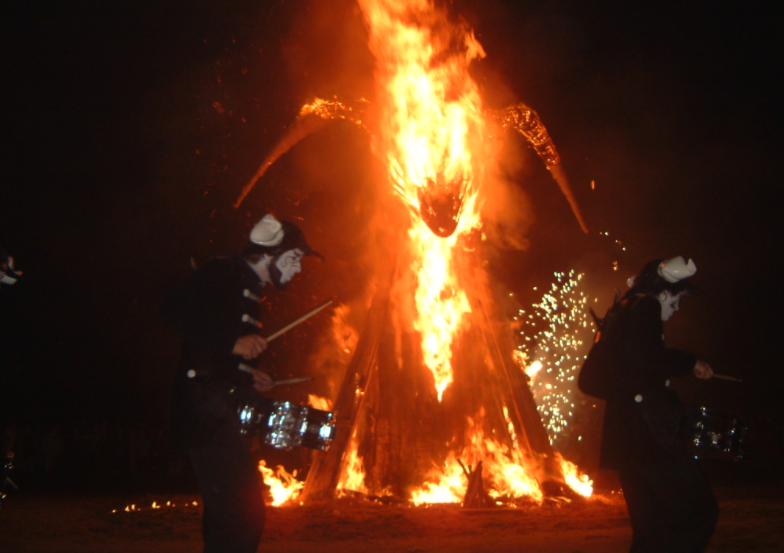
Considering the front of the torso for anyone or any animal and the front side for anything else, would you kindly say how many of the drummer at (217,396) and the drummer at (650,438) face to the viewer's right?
2

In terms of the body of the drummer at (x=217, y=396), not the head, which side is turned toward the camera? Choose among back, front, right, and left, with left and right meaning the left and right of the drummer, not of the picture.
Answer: right

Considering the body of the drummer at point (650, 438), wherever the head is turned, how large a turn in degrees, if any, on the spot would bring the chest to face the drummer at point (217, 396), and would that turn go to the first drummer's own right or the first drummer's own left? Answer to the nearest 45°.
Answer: approximately 135° to the first drummer's own right

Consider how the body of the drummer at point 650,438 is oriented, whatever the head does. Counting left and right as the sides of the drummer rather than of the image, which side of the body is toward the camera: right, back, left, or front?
right

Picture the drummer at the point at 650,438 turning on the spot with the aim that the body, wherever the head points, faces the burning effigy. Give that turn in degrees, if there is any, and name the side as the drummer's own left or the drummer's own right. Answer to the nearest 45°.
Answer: approximately 135° to the drummer's own left

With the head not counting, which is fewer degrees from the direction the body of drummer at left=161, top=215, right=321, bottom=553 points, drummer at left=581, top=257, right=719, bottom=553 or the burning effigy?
the drummer

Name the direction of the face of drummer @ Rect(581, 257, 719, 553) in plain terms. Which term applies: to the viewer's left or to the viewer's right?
to the viewer's right

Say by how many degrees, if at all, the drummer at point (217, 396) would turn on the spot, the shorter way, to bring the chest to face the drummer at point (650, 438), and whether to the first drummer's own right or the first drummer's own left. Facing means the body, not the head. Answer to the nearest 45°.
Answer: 0° — they already face them
